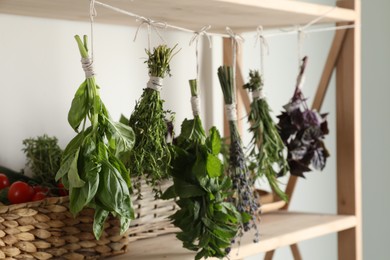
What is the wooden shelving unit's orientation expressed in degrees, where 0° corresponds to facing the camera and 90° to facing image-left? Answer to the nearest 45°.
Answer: approximately 315°
